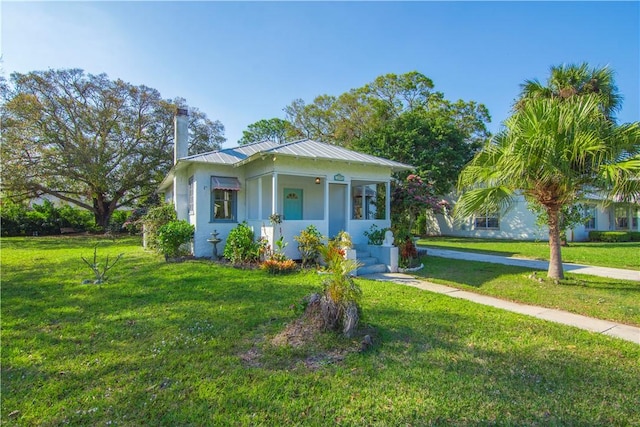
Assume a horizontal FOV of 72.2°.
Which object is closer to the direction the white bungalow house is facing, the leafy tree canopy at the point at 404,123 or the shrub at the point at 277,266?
the shrub

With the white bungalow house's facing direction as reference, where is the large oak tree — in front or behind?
behind

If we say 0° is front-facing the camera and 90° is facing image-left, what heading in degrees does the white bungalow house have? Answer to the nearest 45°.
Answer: approximately 315°

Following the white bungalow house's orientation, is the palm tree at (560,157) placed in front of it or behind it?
in front

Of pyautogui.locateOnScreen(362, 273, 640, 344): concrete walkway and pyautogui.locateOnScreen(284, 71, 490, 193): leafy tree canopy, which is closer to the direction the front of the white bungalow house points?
the concrete walkway

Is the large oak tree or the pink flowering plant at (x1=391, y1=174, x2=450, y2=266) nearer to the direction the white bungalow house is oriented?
the pink flowering plant
